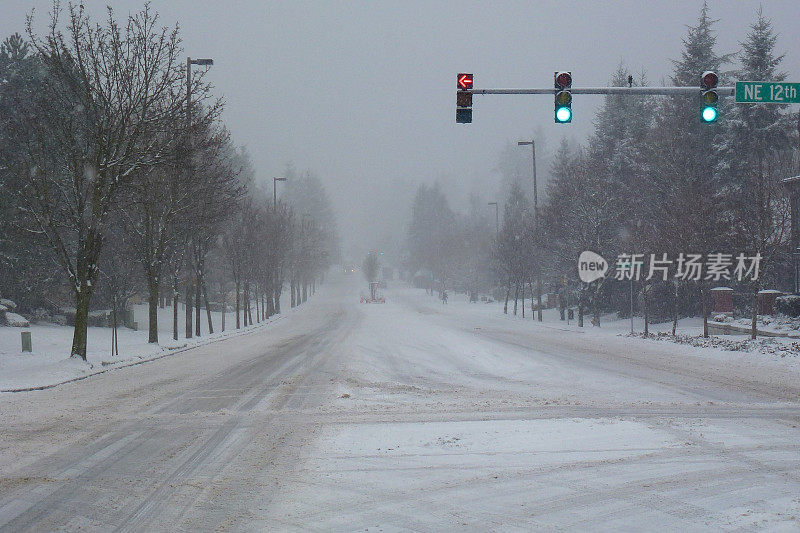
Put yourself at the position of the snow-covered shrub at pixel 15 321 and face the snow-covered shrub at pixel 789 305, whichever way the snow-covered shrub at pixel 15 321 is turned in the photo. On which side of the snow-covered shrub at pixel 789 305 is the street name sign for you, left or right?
right

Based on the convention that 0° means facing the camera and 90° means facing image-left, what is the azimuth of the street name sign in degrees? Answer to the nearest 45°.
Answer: approximately 0°

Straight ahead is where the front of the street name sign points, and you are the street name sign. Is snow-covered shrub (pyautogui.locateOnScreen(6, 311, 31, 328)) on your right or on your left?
on your right

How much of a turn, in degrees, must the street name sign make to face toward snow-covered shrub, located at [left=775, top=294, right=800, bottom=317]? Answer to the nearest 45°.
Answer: approximately 180°

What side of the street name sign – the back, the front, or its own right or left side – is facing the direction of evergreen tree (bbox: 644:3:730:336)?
back
